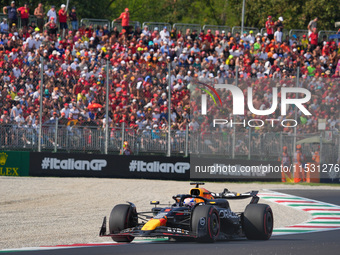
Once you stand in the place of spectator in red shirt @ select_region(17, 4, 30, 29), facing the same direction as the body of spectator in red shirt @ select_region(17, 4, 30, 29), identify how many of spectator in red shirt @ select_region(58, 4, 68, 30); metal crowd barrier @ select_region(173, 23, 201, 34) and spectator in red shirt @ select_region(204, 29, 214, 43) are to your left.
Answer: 3

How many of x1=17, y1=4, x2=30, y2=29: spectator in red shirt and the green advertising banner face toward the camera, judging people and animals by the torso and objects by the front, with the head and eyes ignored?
2

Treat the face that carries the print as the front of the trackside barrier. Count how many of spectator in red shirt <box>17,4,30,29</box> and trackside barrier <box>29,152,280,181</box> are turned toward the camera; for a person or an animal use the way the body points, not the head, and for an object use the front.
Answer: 2

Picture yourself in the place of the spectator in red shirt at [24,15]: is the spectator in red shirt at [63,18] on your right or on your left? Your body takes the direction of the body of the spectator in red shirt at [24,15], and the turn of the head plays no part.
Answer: on your left

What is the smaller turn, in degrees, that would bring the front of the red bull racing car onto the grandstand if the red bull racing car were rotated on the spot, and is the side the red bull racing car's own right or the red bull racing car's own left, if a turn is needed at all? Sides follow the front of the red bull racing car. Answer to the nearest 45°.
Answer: approximately 135° to the red bull racing car's own right

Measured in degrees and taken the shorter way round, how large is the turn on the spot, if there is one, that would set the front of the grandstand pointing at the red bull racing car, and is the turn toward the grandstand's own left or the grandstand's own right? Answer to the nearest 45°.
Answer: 0° — it already faces it
